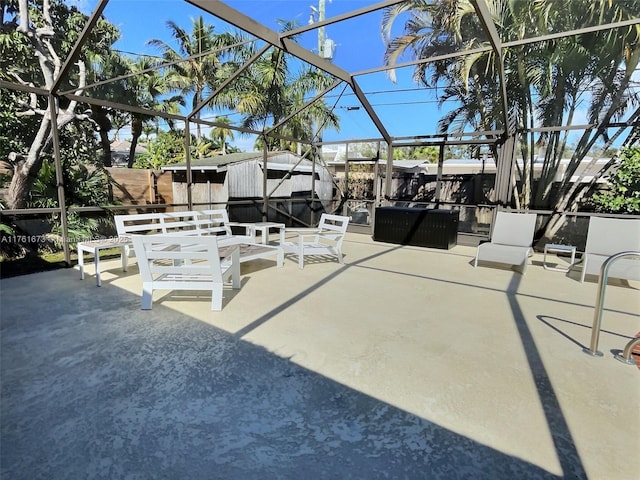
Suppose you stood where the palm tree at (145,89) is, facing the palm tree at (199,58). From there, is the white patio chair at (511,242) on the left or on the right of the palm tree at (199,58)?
right

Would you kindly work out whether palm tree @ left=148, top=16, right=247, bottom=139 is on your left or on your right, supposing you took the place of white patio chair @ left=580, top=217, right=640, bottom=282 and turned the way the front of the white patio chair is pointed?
on your right

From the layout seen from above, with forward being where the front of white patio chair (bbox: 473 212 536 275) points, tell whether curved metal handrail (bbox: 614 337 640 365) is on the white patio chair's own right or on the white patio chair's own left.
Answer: on the white patio chair's own left

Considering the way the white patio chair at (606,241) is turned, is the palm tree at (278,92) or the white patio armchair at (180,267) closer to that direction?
the white patio armchair

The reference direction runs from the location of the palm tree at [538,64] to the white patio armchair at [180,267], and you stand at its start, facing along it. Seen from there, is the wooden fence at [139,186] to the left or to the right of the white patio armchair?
right

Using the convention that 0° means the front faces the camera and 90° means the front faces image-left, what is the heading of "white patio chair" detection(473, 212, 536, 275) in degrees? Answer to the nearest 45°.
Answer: approximately 45°

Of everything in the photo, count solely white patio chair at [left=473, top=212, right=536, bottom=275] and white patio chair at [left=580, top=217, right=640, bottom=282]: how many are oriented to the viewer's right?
0

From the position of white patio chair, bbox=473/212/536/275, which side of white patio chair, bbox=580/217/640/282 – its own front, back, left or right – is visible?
right

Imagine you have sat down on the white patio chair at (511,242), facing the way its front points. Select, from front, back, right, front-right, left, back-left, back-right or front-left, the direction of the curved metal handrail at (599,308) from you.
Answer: front-left

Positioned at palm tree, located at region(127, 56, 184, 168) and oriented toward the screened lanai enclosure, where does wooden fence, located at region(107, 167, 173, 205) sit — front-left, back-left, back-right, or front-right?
front-right

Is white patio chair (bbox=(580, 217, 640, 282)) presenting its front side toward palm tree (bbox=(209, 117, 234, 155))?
no

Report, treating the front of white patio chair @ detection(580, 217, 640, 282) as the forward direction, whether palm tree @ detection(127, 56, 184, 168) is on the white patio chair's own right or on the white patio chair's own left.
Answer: on the white patio chair's own right

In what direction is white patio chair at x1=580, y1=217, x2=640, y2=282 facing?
toward the camera

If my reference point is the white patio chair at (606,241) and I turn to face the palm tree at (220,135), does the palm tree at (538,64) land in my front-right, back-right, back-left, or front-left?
front-right

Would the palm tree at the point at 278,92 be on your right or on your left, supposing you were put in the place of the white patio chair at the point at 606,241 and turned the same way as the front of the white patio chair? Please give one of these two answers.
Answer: on your right

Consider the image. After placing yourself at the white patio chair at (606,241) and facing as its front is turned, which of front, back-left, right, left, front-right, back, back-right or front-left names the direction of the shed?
right

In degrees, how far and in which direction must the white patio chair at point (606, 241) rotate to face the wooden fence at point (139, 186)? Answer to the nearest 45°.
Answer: approximately 90° to its right
